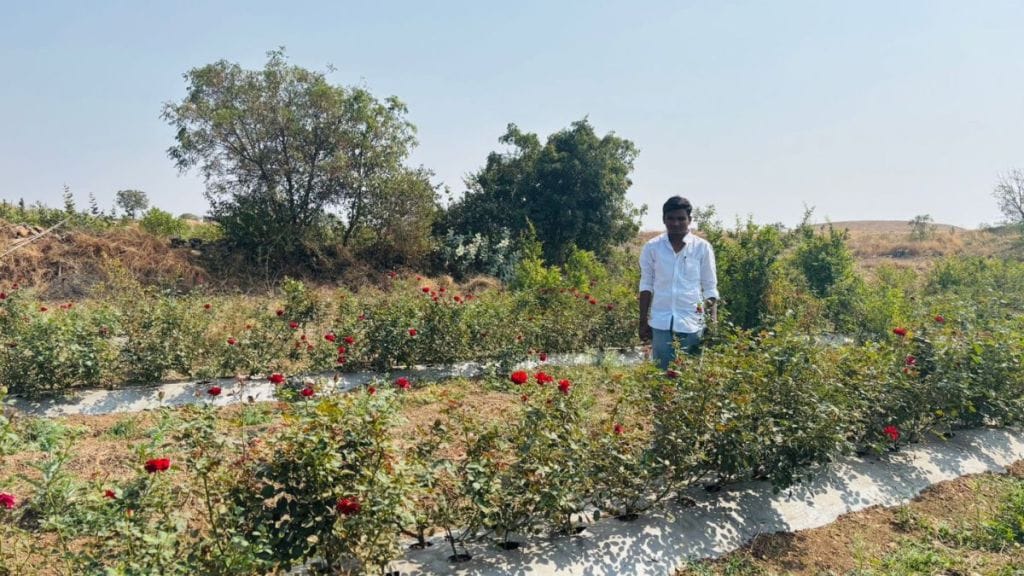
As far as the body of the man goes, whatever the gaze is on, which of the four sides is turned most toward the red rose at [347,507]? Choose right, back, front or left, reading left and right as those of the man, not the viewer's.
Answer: front

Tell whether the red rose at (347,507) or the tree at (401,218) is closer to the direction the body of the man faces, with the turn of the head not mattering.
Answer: the red rose

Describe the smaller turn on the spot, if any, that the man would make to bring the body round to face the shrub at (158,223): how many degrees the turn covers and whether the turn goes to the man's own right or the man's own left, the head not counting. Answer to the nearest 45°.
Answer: approximately 135° to the man's own right

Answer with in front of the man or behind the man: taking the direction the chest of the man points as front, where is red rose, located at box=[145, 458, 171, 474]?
in front

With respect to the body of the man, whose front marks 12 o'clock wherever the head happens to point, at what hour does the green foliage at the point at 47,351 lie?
The green foliage is roughly at 3 o'clock from the man.

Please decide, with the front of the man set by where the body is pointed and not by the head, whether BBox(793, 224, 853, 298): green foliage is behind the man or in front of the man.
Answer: behind

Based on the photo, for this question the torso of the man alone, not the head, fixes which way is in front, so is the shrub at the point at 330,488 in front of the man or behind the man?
in front

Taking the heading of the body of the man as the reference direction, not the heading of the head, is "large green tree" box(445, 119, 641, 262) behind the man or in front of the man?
behind

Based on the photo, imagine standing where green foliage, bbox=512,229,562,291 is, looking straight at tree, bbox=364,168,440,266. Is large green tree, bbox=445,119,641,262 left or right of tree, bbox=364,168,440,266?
right

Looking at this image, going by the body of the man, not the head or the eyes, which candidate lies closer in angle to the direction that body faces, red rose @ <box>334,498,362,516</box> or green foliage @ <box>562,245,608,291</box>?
the red rose

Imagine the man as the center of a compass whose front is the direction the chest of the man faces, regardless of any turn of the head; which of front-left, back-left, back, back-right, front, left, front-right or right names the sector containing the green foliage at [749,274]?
back

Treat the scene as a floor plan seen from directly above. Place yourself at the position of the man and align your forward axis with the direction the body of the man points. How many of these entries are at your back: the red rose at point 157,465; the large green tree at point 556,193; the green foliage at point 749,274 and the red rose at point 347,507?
2

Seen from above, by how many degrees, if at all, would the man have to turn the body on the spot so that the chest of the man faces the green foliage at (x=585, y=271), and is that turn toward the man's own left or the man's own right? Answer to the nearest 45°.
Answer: approximately 180°

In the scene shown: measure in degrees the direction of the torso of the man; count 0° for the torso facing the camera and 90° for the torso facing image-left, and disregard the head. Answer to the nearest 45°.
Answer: approximately 0°
